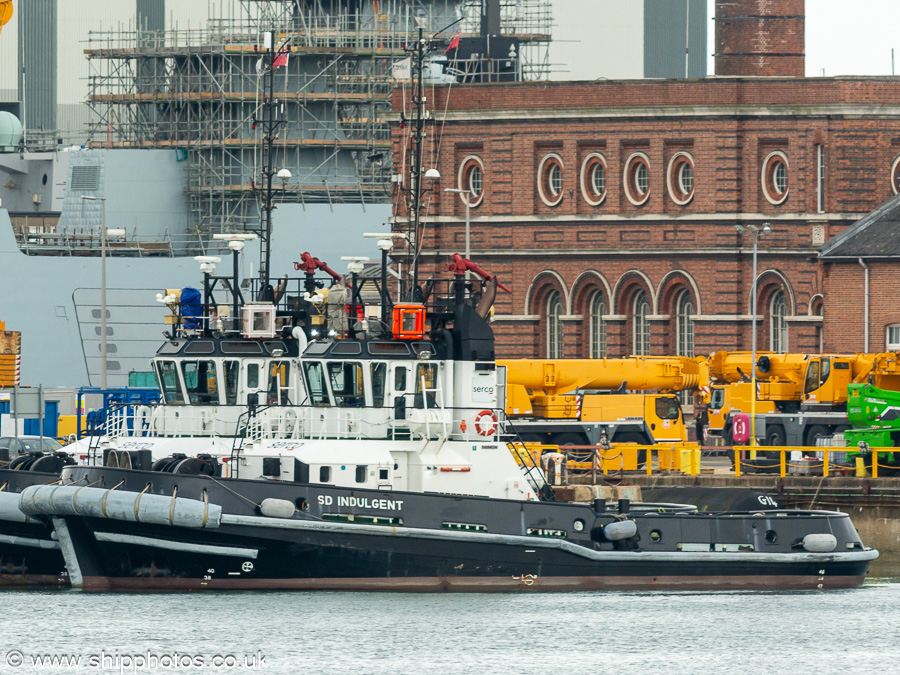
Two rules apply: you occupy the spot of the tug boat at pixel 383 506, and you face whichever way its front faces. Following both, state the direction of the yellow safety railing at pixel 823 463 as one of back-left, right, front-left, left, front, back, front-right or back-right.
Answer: back-right

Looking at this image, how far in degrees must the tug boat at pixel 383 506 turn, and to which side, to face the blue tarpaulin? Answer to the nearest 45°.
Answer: approximately 45° to its right

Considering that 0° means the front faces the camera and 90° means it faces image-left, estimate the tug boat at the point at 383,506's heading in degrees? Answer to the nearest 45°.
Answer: approximately 90°

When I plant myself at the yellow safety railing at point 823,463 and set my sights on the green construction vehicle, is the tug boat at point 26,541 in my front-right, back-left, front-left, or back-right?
back-left

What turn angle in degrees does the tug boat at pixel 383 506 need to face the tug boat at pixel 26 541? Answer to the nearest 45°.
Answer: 0° — it already faces it

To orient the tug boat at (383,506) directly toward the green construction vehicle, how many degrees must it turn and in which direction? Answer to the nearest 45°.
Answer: approximately 135° to its right

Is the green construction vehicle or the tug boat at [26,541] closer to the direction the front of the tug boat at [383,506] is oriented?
the tug boat
